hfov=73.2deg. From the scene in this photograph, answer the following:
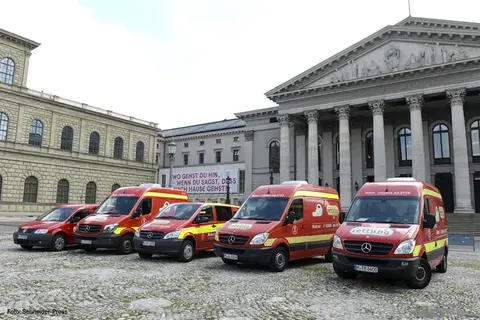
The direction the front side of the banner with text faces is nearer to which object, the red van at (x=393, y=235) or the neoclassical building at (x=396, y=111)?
the red van

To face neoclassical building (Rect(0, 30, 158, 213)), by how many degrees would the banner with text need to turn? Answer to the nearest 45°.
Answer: approximately 90° to its right

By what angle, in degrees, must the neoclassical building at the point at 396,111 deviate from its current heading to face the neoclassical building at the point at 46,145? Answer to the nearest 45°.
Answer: approximately 45° to its right

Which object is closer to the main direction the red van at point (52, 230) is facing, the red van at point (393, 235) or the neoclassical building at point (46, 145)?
the red van

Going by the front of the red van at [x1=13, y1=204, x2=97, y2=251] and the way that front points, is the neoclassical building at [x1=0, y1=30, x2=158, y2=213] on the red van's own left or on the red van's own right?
on the red van's own right

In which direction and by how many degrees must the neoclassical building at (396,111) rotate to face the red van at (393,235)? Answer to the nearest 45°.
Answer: approximately 45° to its left

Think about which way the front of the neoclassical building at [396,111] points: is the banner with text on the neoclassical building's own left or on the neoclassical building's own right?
on the neoclassical building's own right

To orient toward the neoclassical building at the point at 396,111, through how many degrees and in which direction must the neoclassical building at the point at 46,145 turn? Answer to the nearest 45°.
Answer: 0° — it already faces it

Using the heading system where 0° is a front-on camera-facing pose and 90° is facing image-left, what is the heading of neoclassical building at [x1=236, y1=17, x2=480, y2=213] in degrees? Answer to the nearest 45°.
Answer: approximately 45°

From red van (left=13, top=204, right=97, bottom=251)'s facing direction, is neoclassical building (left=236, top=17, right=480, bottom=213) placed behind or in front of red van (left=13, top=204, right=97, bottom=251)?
behind

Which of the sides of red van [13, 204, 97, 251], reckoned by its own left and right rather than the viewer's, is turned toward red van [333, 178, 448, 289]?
left
